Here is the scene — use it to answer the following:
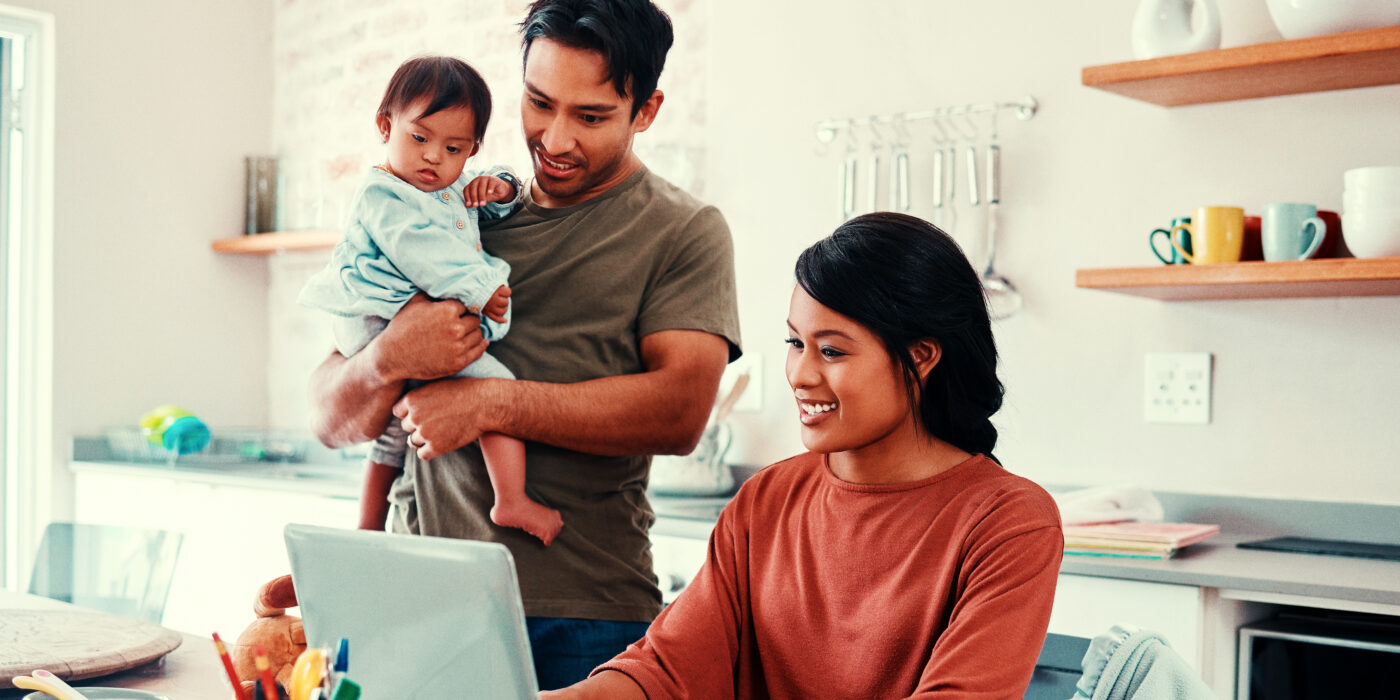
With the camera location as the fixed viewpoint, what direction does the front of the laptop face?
facing away from the viewer and to the right of the viewer

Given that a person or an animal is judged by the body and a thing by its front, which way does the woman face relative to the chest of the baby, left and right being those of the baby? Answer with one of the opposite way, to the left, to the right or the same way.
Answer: to the right

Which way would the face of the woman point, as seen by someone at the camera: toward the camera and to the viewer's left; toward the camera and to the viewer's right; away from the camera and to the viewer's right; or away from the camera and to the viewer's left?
toward the camera and to the viewer's left

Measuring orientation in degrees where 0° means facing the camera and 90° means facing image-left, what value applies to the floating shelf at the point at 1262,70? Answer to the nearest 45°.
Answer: approximately 45°

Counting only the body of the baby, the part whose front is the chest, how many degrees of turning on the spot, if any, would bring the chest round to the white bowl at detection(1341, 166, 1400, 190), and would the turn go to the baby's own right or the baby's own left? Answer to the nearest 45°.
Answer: approximately 45° to the baby's own left

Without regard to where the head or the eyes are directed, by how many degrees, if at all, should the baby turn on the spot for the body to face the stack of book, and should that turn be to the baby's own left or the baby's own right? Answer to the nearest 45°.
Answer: approximately 45° to the baby's own left

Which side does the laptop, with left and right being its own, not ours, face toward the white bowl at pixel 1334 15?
front

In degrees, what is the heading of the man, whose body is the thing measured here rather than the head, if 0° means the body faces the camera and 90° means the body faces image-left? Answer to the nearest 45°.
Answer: approximately 45°

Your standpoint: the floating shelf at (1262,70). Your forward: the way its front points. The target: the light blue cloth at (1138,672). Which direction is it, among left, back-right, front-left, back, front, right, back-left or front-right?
front-left

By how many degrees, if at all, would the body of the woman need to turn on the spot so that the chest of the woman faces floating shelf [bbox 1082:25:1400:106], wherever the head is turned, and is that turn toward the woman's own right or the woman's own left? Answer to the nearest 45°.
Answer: approximately 180°

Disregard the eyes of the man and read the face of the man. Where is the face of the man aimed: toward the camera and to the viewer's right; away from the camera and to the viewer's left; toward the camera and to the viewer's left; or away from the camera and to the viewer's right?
toward the camera and to the viewer's left

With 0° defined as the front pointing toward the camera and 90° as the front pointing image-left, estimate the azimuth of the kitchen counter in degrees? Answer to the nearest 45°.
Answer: approximately 45°

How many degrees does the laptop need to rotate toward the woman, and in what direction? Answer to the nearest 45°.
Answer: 0° — it already faces them
